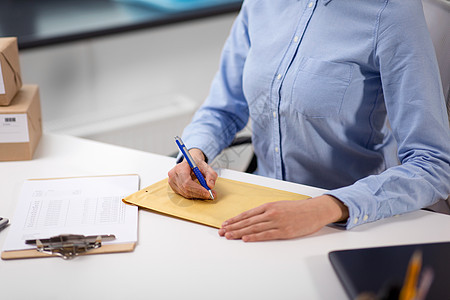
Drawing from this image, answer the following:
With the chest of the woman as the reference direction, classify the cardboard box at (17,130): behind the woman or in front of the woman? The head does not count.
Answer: in front

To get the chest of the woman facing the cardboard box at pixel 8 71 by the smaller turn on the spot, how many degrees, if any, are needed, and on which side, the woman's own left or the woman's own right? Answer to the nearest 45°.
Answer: approximately 45° to the woman's own right

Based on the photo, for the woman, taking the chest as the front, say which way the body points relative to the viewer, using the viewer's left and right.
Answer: facing the viewer and to the left of the viewer

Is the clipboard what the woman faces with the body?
yes

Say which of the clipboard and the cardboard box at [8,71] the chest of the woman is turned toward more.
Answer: the clipboard
